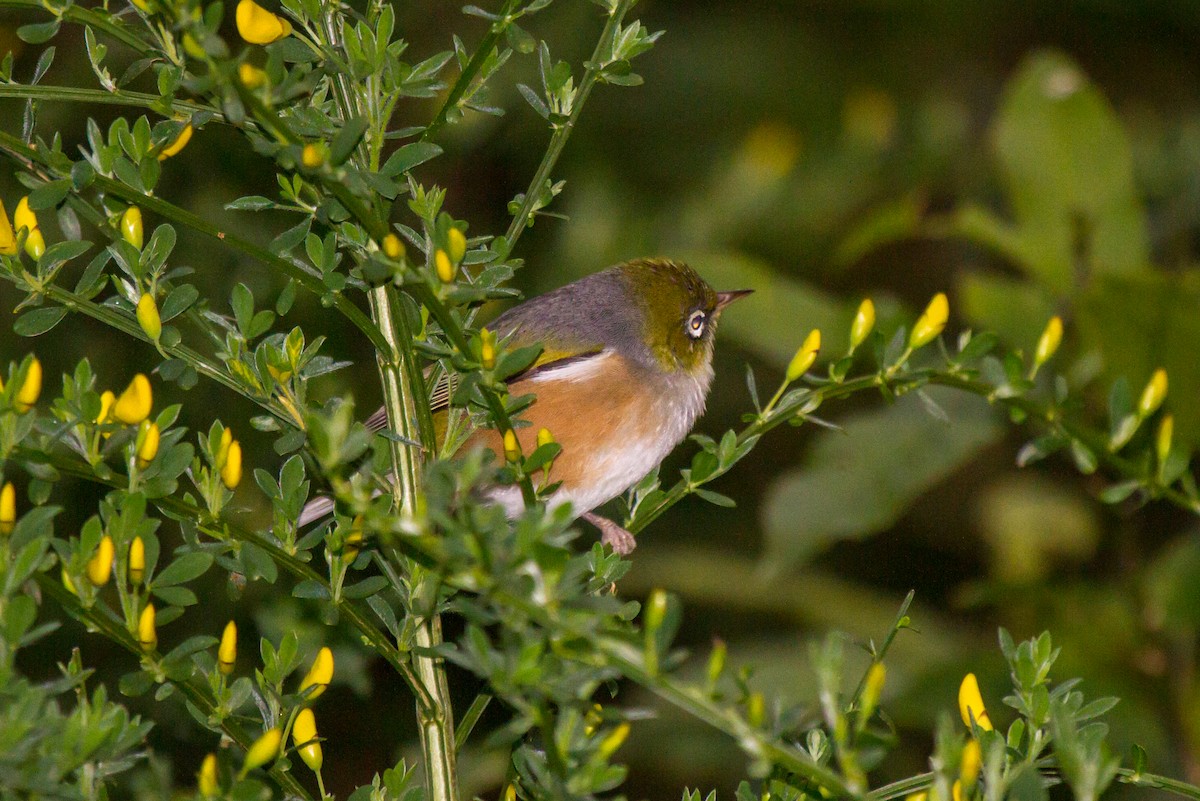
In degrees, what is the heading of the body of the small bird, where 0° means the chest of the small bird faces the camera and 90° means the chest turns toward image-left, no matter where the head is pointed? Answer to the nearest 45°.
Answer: approximately 270°
